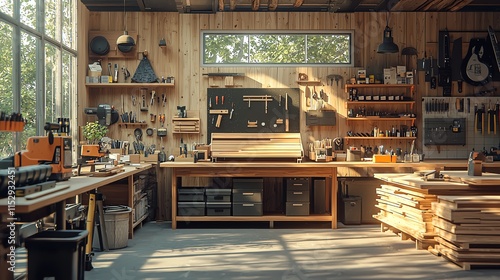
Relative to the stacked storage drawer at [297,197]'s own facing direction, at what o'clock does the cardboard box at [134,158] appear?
The cardboard box is roughly at 3 o'clock from the stacked storage drawer.

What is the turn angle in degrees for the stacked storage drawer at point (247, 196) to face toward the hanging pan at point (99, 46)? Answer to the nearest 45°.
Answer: approximately 90° to its right

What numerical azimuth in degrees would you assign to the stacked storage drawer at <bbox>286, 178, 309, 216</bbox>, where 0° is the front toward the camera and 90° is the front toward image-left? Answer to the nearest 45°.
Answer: approximately 0°

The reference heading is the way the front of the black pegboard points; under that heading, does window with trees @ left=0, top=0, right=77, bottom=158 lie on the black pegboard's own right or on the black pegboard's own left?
on the black pegboard's own right

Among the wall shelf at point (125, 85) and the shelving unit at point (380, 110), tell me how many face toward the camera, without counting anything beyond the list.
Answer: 2

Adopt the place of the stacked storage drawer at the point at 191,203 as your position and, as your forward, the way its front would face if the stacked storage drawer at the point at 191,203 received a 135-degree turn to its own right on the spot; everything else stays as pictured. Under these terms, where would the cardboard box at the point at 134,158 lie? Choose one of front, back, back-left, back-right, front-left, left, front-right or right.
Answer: front-left

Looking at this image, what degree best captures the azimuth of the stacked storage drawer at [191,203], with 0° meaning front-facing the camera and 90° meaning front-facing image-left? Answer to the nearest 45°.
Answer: approximately 0°
